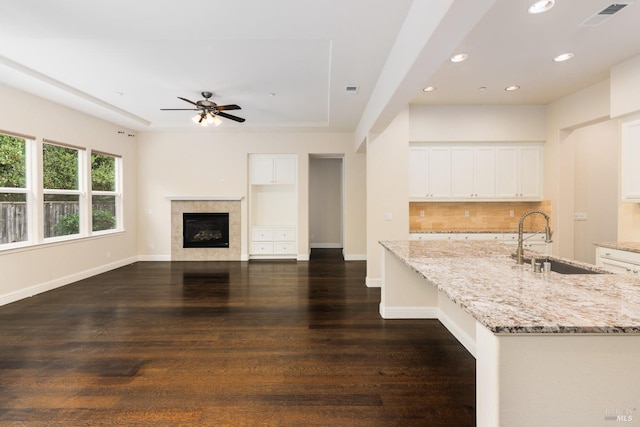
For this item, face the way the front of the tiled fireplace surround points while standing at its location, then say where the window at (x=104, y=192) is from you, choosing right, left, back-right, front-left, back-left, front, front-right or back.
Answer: right

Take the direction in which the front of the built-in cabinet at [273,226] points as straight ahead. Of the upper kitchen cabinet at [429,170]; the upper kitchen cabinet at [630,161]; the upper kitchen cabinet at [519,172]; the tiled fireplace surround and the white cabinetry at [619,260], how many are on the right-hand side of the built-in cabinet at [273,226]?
1

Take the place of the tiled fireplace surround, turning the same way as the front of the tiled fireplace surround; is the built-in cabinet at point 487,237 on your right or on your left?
on your left

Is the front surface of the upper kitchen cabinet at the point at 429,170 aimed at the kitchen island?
yes

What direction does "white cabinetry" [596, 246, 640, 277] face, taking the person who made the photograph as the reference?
facing the viewer and to the left of the viewer

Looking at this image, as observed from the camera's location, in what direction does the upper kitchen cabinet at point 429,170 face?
facing the viewer

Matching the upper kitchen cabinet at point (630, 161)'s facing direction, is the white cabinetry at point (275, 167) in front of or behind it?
in front

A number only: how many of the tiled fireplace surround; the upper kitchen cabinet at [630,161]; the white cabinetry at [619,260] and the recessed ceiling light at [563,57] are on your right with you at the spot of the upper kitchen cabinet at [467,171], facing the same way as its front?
1

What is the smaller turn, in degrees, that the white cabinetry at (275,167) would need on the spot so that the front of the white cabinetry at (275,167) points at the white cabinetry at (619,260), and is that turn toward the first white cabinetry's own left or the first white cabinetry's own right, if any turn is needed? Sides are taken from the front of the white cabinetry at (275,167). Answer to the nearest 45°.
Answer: approximately 45° to the first white cabinetry's own left

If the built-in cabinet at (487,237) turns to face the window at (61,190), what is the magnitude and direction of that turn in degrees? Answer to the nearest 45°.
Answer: approximately 45° to its right

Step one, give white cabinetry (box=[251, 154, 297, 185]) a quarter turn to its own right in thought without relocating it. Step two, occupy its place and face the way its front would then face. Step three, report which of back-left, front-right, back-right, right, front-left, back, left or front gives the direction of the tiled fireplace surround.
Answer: front

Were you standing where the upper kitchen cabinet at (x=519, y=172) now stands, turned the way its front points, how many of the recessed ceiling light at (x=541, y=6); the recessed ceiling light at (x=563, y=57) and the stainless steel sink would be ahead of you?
3

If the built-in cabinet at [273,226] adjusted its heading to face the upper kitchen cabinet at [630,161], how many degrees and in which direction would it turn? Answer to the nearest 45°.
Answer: approximately 45° to its left

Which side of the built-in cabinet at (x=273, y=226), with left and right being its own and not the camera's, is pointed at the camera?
front

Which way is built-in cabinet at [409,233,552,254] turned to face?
toward the camera

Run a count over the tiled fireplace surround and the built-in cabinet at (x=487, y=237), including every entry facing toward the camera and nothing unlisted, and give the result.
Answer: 2

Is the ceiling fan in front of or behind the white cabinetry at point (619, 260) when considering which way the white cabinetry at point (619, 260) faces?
in front
